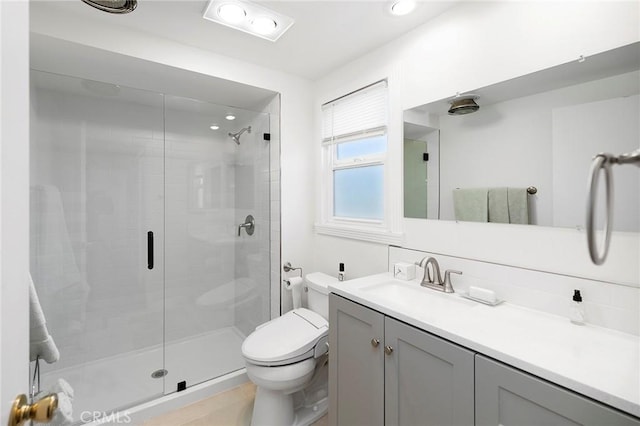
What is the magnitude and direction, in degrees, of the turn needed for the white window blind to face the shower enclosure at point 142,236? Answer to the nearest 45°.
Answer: approximately 45° to its right

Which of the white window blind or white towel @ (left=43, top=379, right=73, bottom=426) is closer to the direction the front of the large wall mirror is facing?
the white towel

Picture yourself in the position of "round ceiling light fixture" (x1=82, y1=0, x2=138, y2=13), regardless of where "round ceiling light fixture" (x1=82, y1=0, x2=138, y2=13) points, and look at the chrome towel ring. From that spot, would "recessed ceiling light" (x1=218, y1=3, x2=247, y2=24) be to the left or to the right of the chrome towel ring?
left

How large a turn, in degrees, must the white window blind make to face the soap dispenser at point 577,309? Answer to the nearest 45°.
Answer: approximately 90° to its left
